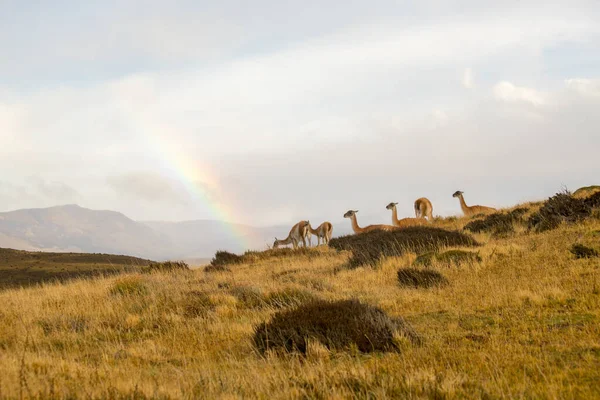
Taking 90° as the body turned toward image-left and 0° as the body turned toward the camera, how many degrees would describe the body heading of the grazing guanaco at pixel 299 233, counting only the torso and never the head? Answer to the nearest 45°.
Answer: approximately 90°

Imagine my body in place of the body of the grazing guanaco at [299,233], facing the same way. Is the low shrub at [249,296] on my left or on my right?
on my left

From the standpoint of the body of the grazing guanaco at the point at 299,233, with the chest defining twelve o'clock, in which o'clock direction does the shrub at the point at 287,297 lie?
The shrub is roughly at 9 o'clock from the grazing guanaco.

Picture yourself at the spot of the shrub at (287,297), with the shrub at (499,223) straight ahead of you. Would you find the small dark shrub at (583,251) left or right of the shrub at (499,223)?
right

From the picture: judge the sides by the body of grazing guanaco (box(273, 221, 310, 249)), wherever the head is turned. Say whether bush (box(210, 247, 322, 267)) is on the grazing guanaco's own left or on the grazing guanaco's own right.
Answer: on the grazing guanaco's own left

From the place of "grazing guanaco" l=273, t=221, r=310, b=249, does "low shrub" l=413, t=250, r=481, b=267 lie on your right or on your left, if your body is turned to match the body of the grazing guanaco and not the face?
on your left

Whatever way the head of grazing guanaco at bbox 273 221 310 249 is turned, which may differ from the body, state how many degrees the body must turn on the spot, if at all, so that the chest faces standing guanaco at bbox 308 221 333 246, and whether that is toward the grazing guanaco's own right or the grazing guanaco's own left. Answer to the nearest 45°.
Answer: approximately 135° to the grazing guanaco's own right

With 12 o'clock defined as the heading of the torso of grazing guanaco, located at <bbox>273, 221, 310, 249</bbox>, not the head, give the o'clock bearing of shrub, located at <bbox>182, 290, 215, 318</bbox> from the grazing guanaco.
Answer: The shrub is roughly at 9 o'clock from the grazing guanaco.

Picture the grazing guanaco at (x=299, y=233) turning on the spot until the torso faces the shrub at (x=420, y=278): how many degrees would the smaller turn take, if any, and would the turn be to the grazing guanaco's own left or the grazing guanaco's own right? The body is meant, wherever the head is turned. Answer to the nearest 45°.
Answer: approximately 90° to the grazing guanaco's own left

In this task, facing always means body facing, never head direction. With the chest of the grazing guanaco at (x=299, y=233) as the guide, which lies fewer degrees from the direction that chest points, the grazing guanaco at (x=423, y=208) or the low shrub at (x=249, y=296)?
the low shrub

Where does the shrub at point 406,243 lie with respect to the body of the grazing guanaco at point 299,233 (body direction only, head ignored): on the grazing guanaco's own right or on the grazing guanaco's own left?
on the grazing guanaco's own left
